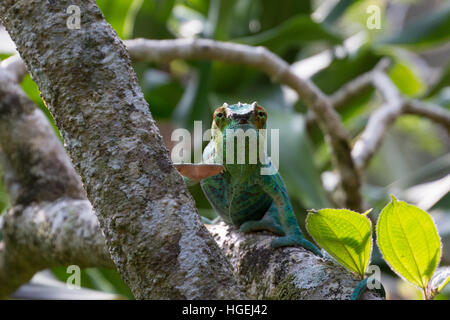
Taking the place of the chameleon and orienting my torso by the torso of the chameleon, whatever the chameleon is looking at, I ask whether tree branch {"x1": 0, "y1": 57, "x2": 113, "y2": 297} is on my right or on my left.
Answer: on my right

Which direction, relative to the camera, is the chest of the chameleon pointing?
toward the camera

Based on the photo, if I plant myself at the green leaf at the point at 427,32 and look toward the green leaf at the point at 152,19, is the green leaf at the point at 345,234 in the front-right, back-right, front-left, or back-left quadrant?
front-left

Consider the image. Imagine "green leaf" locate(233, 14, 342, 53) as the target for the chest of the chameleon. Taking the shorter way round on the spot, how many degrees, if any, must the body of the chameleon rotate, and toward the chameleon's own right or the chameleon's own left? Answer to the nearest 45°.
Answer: approximately 180°

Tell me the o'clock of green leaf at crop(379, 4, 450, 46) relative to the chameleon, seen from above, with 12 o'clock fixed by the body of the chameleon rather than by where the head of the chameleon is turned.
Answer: The green leaf is roughly at 7 o'clock from the chameleon.

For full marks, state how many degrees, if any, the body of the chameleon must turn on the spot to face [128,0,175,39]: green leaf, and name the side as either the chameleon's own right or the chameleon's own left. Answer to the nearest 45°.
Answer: approximately 180°
